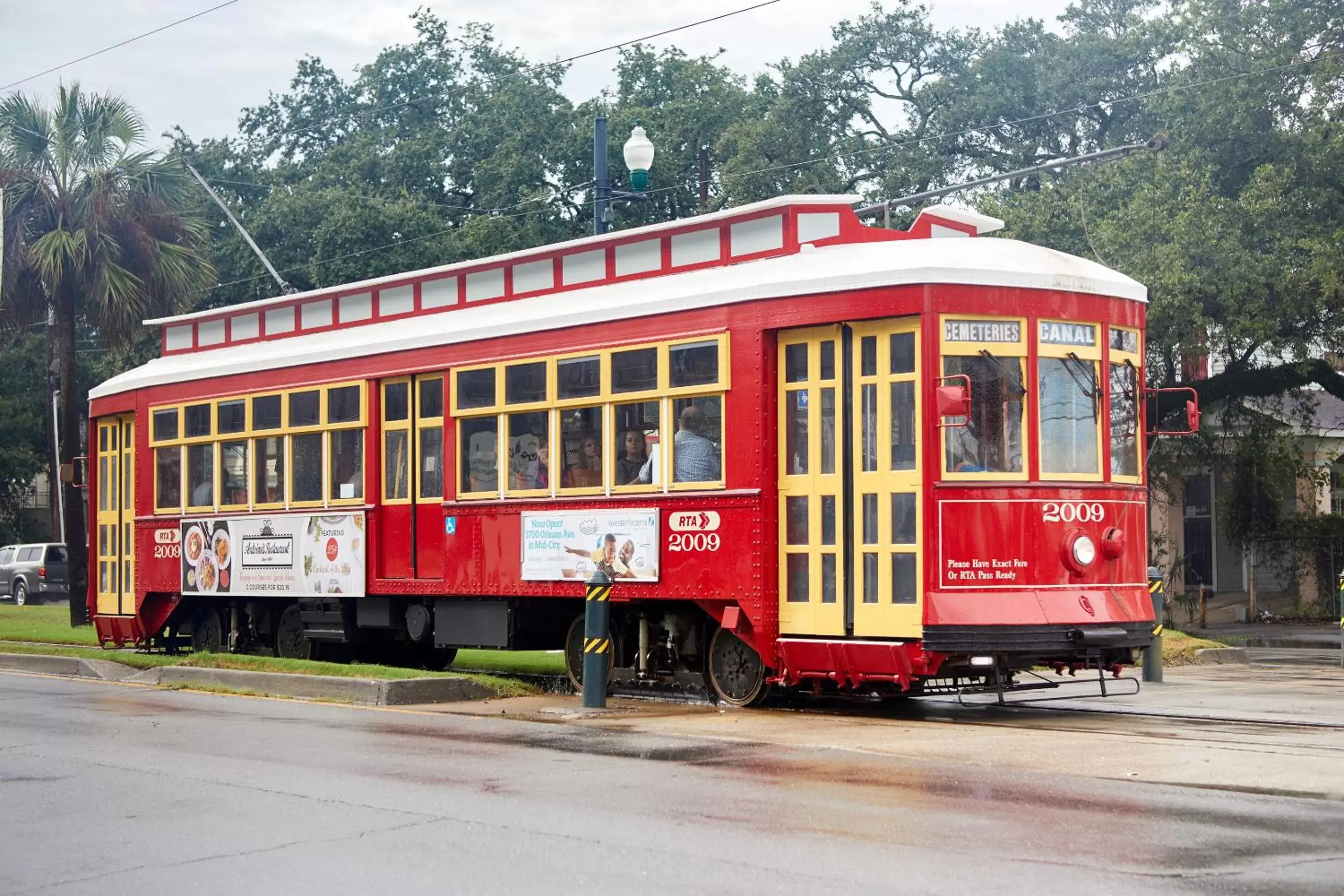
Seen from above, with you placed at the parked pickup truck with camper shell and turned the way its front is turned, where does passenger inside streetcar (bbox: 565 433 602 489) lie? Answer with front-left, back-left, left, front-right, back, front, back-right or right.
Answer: back-left

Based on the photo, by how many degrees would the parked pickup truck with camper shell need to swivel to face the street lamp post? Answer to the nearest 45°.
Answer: approximately 135° to its left

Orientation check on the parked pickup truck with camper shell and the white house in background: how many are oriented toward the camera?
1

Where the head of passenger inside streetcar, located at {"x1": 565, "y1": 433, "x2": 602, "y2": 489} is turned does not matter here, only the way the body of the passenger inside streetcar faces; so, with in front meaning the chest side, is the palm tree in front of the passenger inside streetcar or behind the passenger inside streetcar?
behind

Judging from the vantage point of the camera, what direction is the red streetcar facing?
facing the viewer and to the right of the viewer

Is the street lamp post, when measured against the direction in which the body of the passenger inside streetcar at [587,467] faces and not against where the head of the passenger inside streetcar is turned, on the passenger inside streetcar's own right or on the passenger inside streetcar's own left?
on the passenger inside streetcar's own left

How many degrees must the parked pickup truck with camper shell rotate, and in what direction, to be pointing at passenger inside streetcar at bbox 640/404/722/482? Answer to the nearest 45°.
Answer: approximately 135° to its left

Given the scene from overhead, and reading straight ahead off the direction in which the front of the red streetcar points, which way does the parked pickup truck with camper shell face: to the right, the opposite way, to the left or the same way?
the opposite way

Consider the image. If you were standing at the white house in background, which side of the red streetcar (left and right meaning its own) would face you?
left

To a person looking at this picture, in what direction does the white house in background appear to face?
facing the viewer

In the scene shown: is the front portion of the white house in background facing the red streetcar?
yes

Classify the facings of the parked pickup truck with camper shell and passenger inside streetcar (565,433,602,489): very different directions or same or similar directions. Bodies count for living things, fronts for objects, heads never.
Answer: very different directions

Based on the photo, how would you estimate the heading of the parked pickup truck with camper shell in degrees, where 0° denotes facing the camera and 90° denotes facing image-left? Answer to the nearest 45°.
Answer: approximately 135°

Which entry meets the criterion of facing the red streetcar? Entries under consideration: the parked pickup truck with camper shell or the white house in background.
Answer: the white house in background
